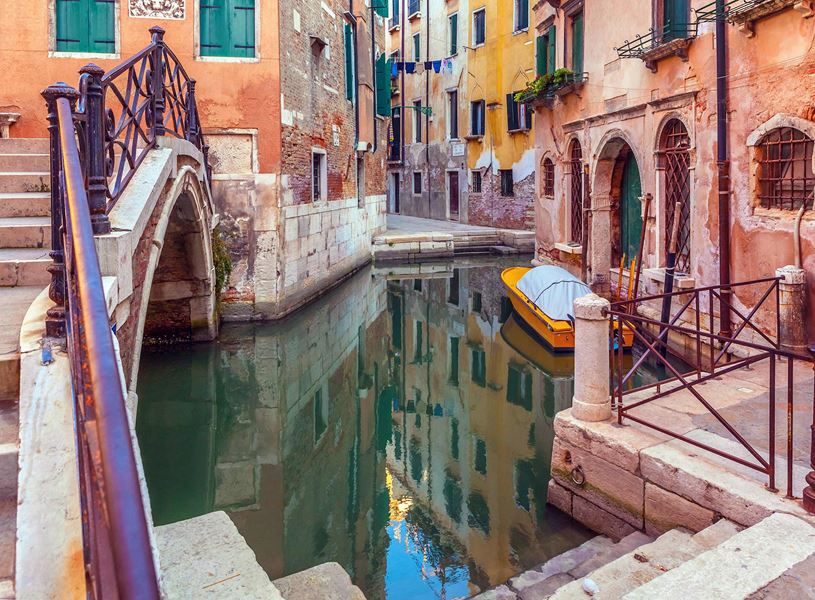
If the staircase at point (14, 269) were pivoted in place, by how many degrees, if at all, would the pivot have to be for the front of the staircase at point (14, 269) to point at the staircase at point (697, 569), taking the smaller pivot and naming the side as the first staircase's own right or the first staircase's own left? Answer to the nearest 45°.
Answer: approximately 45° to the first staircase's own left

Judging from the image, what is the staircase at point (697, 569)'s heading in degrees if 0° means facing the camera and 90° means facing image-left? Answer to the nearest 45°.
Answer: approximately 135°

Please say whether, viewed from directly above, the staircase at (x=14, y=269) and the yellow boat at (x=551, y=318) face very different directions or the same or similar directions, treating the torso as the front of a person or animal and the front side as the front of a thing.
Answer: very different directions

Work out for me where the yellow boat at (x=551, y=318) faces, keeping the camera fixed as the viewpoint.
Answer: facing away from the viewer and to the left of the viewer

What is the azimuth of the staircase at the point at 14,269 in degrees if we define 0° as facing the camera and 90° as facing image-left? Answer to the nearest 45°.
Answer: approximately 0°

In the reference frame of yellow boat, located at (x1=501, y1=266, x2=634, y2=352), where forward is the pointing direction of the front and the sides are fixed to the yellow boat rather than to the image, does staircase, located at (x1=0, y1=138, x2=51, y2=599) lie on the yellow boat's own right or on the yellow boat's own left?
on the yellow boat's own left
